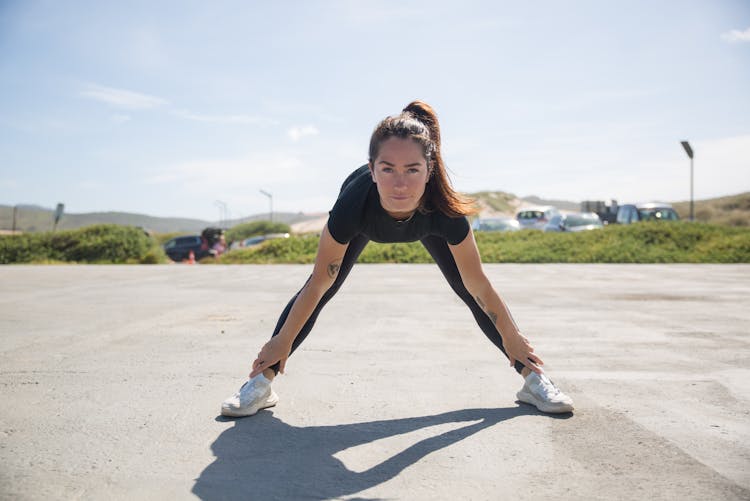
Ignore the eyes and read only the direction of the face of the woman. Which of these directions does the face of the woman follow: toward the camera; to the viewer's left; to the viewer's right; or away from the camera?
toward the camera

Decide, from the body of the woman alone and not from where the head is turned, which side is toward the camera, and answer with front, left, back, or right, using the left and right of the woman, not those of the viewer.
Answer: front

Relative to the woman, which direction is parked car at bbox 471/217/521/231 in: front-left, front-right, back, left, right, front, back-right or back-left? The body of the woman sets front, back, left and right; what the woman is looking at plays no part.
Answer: back

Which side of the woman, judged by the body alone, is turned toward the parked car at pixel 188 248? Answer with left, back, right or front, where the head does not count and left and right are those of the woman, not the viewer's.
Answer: back

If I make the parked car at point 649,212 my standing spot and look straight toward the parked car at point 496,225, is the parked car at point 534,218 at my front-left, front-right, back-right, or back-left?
front-right

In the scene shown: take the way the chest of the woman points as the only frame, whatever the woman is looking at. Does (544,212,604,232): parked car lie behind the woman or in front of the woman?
behind

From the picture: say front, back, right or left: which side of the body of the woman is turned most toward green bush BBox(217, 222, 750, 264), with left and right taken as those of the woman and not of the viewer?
back

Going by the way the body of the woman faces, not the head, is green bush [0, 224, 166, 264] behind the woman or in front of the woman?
behind

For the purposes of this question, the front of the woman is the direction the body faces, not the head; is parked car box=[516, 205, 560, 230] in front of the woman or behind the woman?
behind
